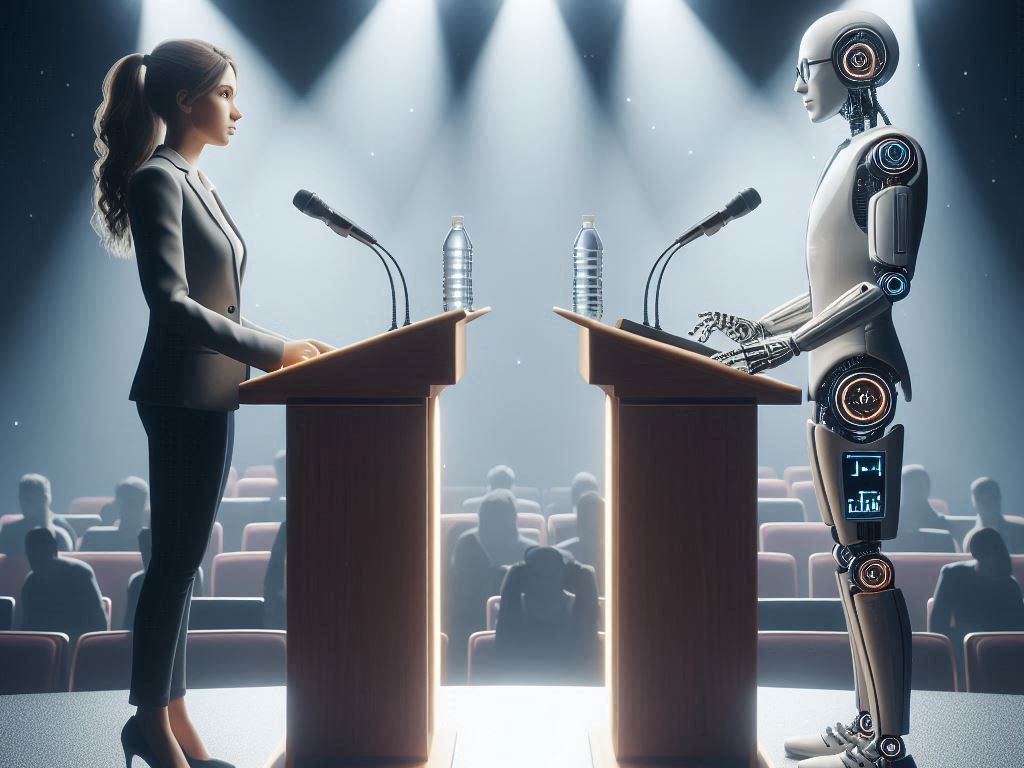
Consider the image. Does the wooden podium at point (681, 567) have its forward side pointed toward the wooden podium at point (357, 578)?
yes

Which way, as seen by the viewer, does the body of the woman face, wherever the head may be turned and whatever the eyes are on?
to the viewer's right

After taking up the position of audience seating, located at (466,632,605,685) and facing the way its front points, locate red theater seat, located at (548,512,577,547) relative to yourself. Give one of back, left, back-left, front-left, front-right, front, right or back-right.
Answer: back

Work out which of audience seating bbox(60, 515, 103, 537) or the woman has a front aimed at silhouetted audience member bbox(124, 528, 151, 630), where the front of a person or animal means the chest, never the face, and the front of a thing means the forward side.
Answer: the audience seating

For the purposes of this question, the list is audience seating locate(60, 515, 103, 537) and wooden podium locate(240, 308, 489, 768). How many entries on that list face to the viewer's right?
1

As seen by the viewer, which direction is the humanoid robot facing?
to the viewer's left

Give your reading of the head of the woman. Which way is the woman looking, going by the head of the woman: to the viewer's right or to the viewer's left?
to the viewer's right

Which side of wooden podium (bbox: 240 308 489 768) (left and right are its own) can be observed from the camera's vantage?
right

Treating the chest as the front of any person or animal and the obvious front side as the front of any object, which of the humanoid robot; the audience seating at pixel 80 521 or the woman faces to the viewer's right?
the woman
